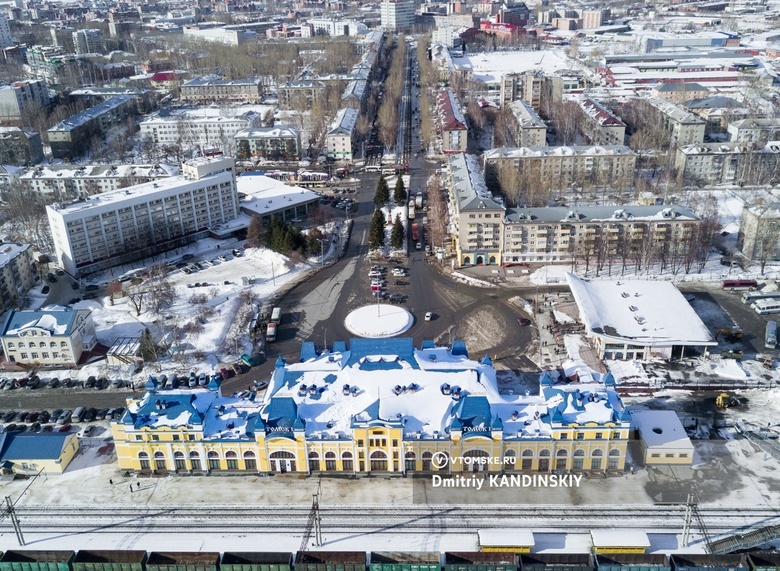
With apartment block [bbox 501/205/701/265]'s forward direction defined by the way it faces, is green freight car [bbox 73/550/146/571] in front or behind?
in front

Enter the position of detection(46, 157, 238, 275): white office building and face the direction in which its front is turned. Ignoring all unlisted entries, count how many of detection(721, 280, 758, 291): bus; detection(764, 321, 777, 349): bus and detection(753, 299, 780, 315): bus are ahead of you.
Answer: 3

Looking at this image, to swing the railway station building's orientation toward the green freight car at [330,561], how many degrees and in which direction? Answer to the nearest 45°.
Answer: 0° — it already faces it

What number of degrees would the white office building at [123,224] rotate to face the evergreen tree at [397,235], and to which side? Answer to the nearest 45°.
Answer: approximately 45° to its left

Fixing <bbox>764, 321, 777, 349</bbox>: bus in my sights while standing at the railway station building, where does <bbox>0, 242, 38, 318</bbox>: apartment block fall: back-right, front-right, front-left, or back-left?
back-left

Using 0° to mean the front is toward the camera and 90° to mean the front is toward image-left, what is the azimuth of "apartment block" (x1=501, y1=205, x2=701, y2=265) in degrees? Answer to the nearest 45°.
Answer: approximately 0°

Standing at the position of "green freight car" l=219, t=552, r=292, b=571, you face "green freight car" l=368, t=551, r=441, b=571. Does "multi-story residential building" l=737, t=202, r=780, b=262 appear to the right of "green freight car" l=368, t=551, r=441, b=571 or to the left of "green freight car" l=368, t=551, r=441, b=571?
left

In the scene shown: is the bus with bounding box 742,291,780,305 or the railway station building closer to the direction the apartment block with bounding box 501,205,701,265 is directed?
the railway station building

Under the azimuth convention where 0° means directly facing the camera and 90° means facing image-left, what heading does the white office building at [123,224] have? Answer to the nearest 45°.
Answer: approximately 315°
